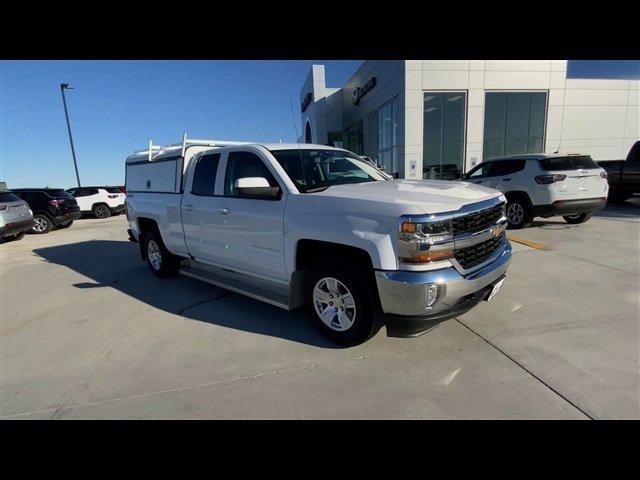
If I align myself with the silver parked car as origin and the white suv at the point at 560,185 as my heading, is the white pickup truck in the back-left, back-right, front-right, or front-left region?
front-right

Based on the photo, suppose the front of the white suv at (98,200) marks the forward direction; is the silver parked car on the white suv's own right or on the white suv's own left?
on the white suv's own left

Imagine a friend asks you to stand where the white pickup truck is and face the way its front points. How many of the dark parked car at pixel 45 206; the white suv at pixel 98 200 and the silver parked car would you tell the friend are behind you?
3

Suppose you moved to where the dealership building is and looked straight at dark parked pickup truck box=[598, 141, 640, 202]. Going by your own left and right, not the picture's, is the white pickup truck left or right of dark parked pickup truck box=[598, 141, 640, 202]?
right

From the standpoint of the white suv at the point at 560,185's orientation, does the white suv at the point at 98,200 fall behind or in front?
in front

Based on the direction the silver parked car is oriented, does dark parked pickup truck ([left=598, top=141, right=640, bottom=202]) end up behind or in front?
behind

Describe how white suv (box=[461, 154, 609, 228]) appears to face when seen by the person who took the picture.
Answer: facing away from the viewer and to the left of the viewer

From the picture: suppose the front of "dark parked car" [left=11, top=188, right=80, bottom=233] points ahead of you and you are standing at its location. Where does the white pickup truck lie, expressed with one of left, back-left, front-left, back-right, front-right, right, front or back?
back-left

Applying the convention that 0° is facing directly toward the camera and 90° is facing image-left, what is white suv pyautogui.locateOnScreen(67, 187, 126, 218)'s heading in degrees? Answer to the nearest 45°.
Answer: approximately 135°

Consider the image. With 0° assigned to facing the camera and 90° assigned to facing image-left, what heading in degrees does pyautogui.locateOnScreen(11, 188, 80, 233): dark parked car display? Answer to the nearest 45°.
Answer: approximately 135°
